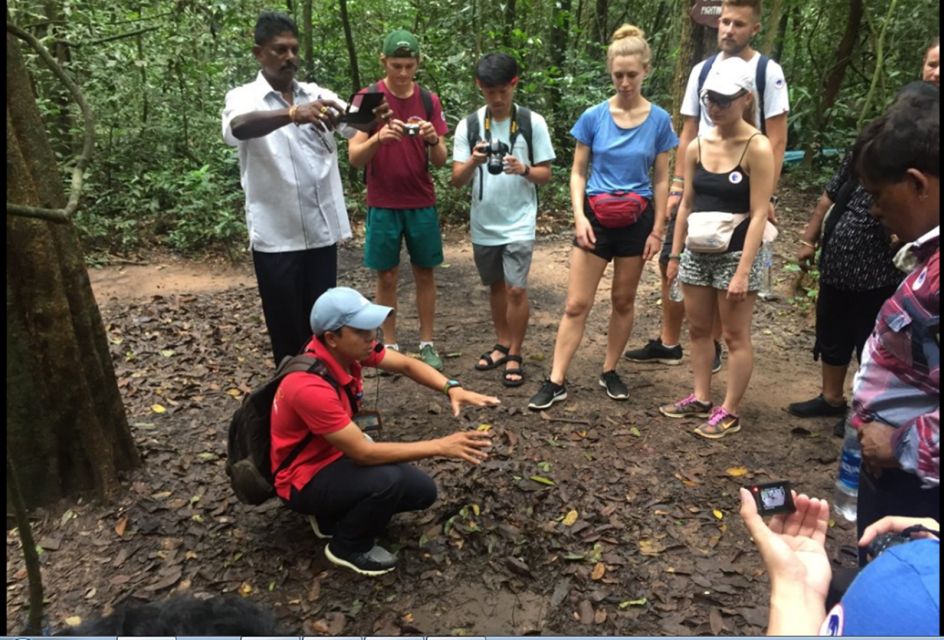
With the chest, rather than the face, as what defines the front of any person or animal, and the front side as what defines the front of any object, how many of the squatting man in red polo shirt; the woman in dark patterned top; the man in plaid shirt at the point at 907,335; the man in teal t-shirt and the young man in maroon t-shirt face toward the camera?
2

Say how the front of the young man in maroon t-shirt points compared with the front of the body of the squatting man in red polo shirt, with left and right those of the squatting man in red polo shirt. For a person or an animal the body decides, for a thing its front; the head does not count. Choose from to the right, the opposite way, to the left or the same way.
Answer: to the right

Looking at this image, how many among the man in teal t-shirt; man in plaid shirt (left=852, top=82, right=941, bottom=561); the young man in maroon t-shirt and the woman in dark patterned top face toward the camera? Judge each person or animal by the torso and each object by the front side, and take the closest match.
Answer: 2

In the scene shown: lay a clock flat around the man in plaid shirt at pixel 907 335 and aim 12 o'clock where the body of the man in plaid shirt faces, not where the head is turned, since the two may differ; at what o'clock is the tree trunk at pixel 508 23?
The tree trunk is roughly at 2 o'clock from the man in plaid shirt.

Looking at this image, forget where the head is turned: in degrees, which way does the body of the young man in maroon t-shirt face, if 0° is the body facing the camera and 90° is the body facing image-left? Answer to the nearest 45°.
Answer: approximately 0°

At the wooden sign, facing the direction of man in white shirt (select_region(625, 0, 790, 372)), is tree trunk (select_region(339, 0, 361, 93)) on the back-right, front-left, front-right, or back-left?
back-right

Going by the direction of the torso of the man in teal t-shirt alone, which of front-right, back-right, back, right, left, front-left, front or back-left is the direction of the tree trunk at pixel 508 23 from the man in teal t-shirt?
back

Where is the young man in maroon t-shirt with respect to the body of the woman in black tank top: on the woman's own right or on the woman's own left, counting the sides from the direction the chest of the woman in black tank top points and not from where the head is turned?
on the woman's own right

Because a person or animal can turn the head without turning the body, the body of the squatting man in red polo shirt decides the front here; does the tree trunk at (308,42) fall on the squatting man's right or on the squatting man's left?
on the squatting man's left

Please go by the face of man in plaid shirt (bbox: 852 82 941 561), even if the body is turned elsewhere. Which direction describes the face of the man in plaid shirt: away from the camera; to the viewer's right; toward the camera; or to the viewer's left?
to the viewer's left

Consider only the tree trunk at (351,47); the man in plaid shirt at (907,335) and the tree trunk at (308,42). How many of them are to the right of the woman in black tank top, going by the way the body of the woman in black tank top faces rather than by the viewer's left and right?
2

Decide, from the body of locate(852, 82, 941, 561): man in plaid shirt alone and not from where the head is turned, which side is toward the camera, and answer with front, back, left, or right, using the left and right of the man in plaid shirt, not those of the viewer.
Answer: left

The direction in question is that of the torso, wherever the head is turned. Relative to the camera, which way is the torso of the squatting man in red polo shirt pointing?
to the viewer's right

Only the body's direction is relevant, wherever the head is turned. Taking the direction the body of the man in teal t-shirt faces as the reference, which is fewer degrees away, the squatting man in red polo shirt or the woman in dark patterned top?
the squatting man in red polo shirt
